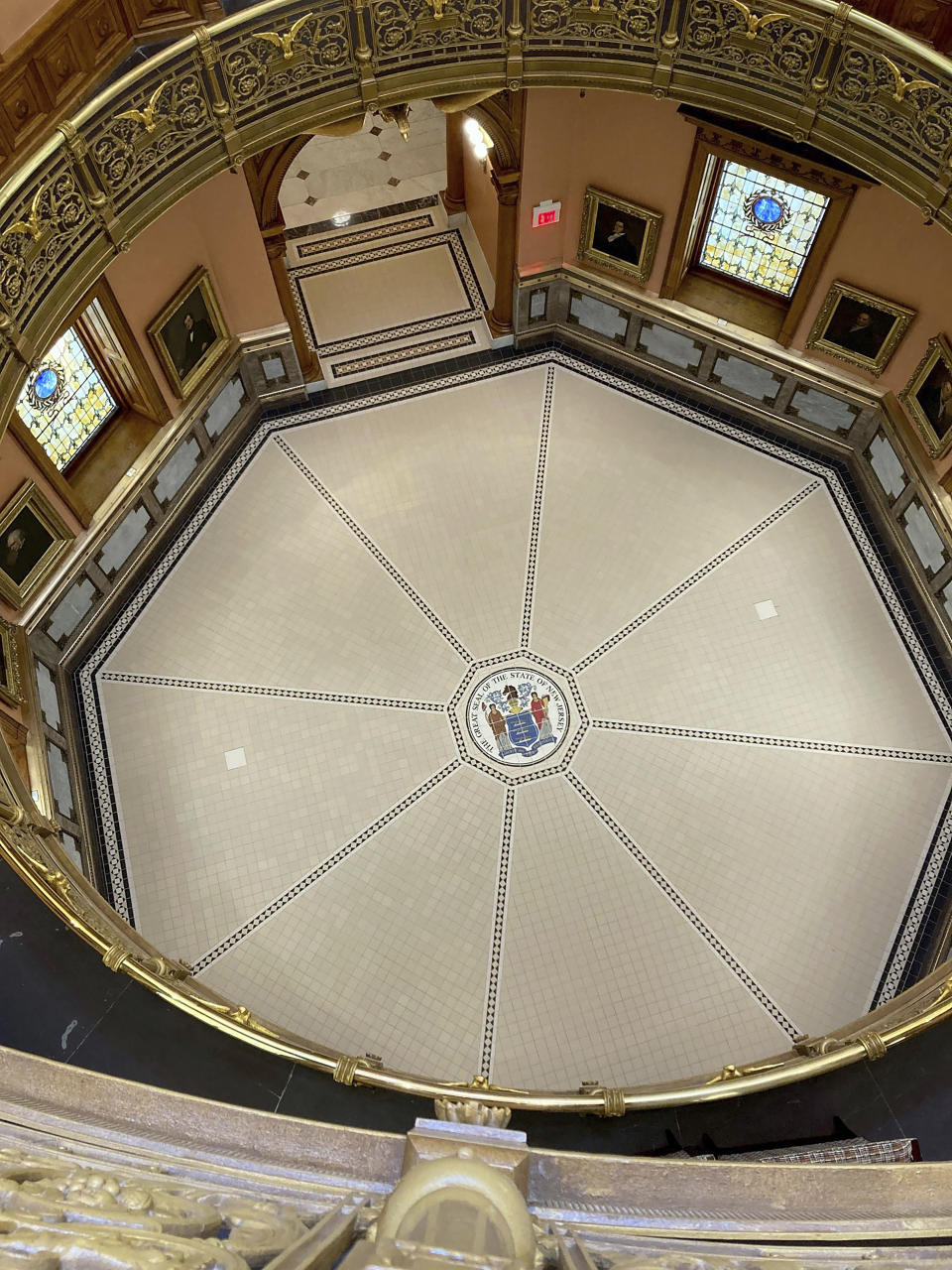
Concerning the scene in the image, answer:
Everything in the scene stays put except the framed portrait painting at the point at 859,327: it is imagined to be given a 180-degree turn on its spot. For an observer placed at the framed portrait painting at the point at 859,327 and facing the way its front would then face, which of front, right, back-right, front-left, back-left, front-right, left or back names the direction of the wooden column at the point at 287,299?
back-left

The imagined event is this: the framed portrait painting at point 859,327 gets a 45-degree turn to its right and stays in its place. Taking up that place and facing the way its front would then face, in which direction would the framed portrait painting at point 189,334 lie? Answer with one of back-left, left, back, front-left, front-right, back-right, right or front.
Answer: front

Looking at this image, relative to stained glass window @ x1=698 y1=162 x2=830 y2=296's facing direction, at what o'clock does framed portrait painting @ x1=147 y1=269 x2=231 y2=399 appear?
The framed portrait painting is roughly at 2 o'clock from the stained glass window.

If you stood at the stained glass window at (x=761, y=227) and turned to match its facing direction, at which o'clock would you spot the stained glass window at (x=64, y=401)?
the stained glass window at (x=64, y=401) is roughly at 2 o'clock from the stained glass window at (x=761, y=227).

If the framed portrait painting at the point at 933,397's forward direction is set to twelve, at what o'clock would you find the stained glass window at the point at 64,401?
The stained glass window is roughly at 12 o'clock from the framed portrait painting.

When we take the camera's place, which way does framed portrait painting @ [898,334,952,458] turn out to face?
facing the viewer and to the left of the viewer

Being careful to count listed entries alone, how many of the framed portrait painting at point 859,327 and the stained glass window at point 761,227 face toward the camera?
2

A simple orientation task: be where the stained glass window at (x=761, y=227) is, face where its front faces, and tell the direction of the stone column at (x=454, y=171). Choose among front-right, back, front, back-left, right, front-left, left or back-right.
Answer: front-right

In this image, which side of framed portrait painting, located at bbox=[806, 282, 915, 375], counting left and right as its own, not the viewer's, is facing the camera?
front

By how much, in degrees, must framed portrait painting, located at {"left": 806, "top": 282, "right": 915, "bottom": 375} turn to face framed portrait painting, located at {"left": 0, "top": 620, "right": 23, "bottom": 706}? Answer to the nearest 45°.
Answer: approximately 45° to its right

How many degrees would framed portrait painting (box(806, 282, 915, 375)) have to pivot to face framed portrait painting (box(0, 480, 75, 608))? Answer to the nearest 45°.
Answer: approximately 45° to its right

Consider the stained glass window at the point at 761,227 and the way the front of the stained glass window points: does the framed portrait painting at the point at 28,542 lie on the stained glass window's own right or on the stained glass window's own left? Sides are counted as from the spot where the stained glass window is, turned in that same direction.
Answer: on the stained glass window's own right
